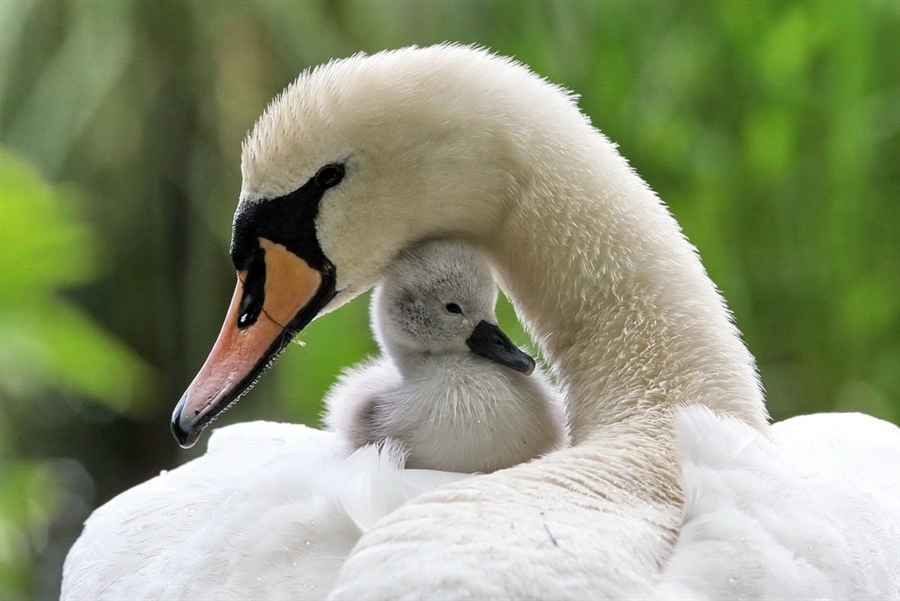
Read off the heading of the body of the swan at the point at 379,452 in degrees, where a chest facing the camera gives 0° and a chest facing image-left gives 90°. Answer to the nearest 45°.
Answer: approximately 315°

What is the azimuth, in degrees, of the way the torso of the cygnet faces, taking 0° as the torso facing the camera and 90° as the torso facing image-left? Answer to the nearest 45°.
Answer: approximately 315°
